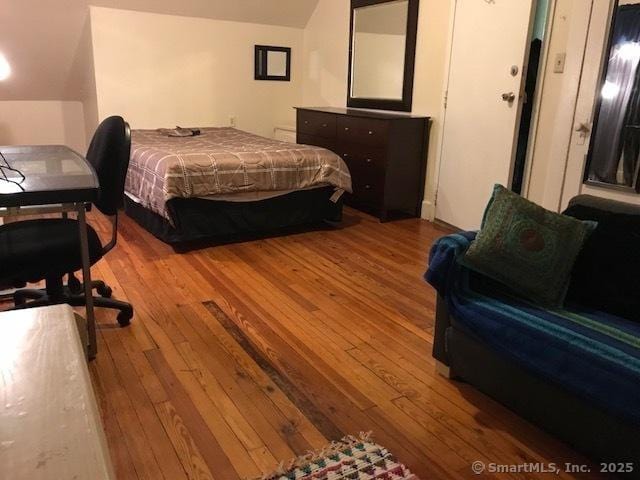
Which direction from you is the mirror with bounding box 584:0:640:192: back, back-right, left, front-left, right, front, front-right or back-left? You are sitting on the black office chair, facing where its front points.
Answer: back

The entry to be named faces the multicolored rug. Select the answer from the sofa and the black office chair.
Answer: the sofa

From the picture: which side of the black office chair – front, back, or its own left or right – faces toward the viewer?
left

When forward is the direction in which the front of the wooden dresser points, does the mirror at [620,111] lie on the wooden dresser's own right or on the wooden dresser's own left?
on the wooden dresser's own left

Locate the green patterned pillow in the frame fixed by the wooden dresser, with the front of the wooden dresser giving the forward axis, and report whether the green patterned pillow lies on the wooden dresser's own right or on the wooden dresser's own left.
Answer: on the wooden dresser's own left

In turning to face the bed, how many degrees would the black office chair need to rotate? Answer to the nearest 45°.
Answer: approximately 135° to its right

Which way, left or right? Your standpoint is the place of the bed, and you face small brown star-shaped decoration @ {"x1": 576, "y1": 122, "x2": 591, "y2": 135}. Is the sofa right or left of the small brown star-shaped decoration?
right

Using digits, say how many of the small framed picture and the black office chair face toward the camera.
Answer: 1

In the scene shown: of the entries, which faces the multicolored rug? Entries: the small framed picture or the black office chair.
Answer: the small framed picture

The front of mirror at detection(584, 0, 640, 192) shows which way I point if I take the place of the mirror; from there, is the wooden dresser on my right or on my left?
on my right

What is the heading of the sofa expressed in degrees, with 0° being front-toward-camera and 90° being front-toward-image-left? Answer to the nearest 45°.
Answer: approximately 45°
